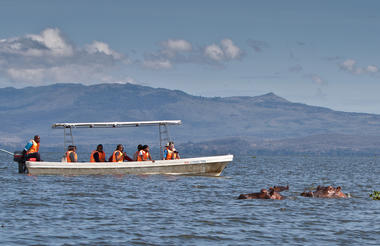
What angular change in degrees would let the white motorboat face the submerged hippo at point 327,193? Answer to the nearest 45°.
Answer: approximately 45° to its right

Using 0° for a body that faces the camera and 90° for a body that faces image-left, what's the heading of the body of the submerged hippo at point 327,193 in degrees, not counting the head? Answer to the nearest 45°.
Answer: approximately 90°

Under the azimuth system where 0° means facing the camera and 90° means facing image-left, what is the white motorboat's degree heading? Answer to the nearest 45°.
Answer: approximately 270°
